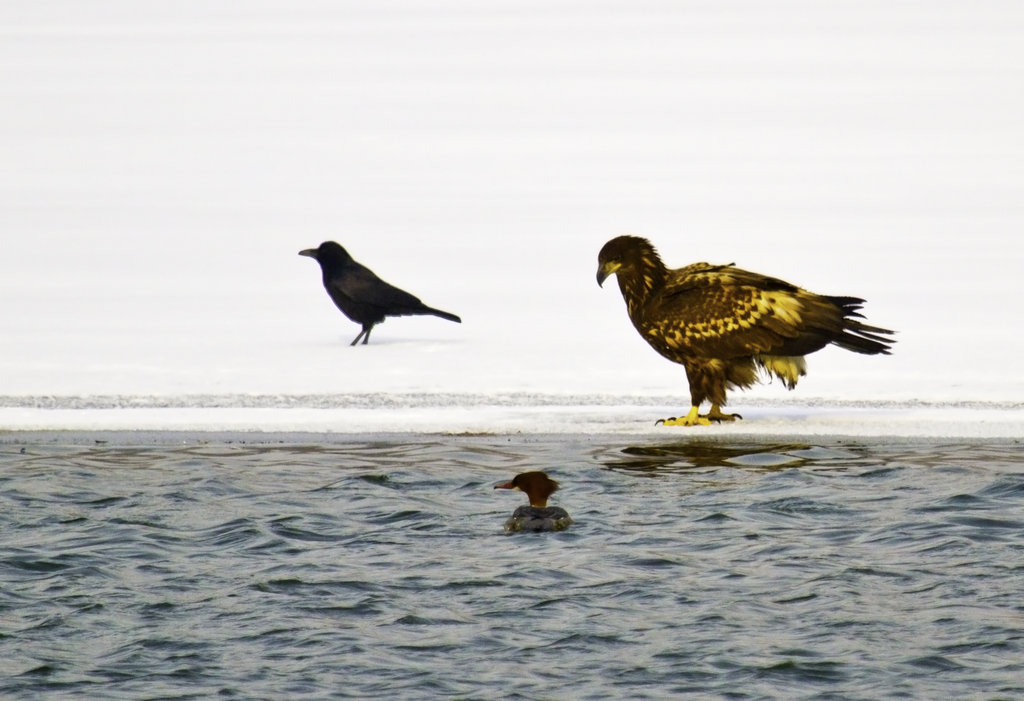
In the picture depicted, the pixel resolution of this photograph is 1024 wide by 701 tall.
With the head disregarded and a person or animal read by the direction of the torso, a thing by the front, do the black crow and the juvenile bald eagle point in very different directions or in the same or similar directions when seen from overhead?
same or similar directions

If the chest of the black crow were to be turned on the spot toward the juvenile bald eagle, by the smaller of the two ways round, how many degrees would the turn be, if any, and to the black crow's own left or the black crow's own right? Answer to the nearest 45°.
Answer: approximately 135° to the black crow's own left

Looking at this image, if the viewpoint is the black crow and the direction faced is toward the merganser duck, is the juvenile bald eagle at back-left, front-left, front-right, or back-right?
front-left

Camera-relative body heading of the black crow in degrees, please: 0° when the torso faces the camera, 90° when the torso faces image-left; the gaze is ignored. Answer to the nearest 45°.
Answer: approximately 90°

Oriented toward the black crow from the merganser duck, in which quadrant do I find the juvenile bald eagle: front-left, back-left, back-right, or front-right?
front-right

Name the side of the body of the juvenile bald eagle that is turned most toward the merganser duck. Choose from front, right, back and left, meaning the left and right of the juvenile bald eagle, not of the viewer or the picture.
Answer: left

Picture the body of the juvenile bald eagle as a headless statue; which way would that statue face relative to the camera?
to the viewer's left

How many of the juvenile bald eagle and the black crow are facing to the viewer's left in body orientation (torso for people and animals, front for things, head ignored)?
2

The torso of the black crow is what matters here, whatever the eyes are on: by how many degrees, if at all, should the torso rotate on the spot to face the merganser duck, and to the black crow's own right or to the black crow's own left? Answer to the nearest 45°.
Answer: approximately 90° to the black crow's own left
